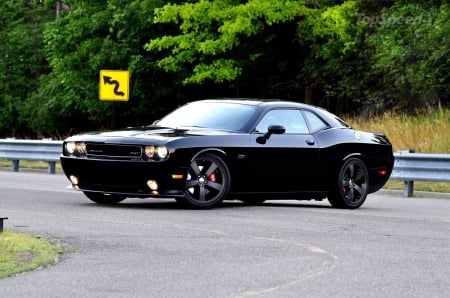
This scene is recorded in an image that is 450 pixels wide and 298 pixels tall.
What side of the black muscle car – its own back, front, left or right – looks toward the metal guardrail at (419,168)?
back

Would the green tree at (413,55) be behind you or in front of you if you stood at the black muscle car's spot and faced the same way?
behind

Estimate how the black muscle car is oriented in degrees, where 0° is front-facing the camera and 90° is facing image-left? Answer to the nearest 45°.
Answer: approximately 45°
